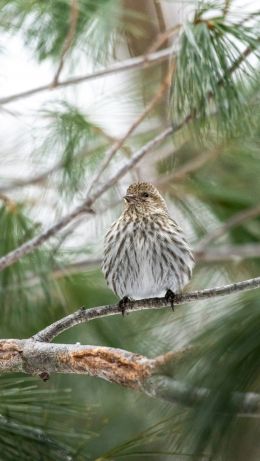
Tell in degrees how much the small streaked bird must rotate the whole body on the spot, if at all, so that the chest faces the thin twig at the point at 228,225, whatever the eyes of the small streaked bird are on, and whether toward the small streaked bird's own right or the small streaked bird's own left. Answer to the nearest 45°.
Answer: approximately 135° to the small streaked bird's own left

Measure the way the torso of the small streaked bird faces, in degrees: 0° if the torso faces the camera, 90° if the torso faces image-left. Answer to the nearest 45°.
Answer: approximately 0°
